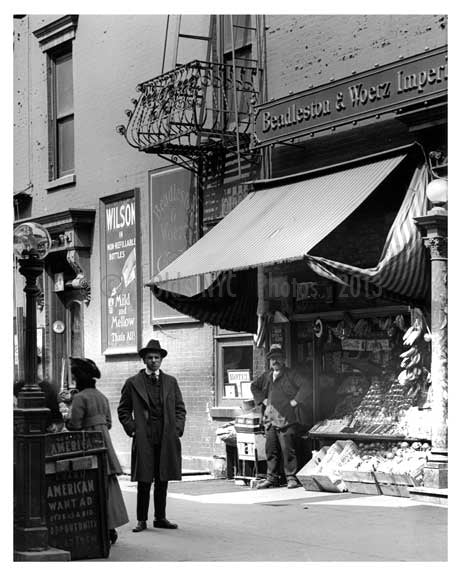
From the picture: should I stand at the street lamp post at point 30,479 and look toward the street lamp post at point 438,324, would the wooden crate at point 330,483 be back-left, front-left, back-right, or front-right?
front-left

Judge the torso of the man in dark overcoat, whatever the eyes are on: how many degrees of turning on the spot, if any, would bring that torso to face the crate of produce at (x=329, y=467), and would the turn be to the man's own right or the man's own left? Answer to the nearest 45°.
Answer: approximately 135° to the man's own left

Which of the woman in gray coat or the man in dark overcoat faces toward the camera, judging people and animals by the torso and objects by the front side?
the man in dark overcoat

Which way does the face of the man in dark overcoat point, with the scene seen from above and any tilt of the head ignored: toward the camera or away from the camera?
toward the camera

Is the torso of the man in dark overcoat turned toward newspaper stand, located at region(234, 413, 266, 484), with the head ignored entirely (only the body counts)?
no

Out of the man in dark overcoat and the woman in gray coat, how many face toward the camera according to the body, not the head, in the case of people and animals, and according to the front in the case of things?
1

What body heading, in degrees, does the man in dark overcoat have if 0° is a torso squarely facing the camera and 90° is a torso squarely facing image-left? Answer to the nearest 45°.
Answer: approximately 0°

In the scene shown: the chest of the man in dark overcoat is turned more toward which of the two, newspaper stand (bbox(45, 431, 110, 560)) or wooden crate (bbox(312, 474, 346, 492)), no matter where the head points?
the newspaper stand

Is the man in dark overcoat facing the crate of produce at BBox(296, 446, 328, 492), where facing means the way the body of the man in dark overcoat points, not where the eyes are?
no

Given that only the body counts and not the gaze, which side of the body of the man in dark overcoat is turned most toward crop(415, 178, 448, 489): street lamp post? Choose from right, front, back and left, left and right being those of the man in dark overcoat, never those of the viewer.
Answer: left

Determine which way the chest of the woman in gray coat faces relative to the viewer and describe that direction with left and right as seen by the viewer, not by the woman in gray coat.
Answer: facing away from the viewer and to the left of the viewer

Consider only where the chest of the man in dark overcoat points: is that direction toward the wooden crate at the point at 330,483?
no
